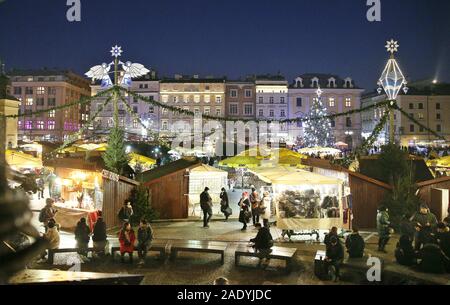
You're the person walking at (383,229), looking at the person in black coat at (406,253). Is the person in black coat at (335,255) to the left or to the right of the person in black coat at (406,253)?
right

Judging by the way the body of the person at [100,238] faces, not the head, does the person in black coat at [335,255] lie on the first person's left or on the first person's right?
on the first person's right

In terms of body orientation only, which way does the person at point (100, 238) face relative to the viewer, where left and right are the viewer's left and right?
facing away from the viewer

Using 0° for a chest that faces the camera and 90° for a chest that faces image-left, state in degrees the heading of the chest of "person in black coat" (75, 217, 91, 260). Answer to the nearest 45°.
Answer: approximately 180°

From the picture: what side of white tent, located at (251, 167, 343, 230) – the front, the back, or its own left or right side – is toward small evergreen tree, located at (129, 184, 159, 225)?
right

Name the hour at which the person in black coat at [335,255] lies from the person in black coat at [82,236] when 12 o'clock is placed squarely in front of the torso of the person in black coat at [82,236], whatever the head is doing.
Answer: the person in black coat at [335,255] is roughly at 4 o'clock from the person in black coat at [82,236].

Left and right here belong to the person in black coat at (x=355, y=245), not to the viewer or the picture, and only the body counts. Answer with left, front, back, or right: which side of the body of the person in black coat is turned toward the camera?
back

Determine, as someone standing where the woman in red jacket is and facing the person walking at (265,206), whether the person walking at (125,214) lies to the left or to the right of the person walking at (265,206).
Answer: left

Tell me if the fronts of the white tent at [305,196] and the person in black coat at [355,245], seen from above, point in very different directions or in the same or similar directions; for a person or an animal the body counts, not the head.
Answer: very different directions
